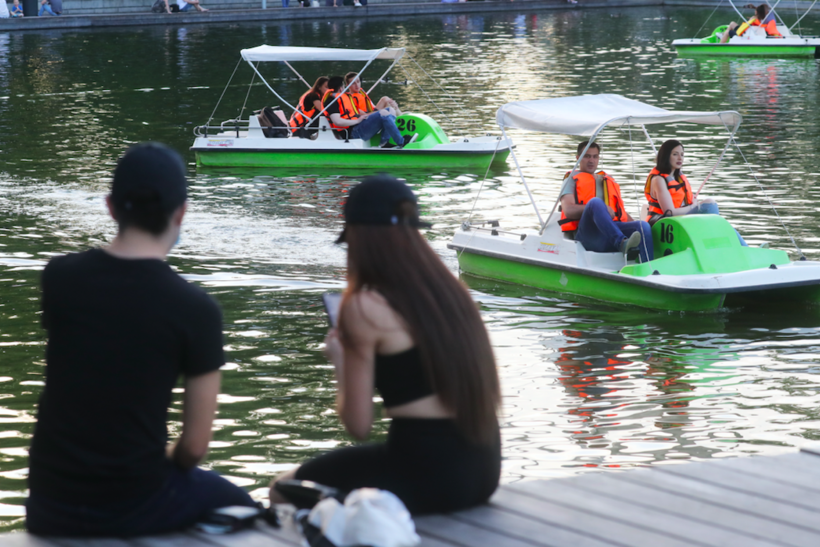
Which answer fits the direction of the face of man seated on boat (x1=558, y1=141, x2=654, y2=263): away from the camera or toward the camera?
toward the camera

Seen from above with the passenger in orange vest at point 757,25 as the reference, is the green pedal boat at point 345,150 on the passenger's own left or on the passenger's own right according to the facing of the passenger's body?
on the passenger's own left

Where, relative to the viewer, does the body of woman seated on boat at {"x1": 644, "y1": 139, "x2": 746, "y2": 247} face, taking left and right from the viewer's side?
facing the viewer and to the right of the viewer

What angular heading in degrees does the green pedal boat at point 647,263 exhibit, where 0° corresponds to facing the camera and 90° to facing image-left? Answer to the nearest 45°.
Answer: approximately 315°

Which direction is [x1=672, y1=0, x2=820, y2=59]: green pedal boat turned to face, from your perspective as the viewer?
facing to the left of the viewer

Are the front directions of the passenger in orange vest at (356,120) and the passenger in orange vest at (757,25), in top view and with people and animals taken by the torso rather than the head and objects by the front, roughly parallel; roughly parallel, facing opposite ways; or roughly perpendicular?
roughly parallel, facing opposite ways

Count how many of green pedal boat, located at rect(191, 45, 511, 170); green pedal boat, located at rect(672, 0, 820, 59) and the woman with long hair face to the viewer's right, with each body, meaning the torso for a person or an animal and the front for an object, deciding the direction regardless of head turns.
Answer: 1

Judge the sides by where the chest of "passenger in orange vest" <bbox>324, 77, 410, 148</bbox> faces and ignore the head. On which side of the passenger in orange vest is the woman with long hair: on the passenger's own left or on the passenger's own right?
on the passenger's own right

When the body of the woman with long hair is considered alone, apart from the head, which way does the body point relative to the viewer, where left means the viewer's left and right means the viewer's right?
facing away from the viewer and to the left of the viewer

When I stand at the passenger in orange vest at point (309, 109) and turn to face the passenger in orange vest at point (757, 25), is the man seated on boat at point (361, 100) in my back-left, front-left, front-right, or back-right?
front-right

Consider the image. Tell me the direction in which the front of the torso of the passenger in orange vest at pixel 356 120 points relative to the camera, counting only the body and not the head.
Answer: to the viewer's right

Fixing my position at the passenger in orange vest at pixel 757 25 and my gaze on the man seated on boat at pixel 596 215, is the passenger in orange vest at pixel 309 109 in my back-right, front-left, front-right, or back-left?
front-right

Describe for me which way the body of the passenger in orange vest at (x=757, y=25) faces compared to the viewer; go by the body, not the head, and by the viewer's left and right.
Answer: facing to the left of the viewer

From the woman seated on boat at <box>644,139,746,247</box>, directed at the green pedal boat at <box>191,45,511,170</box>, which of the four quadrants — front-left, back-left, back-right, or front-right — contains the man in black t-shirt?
back-left

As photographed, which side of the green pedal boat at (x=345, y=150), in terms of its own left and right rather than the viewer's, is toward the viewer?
right

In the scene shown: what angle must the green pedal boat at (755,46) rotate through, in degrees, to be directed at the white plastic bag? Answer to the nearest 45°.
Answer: approximately 90° to its left
